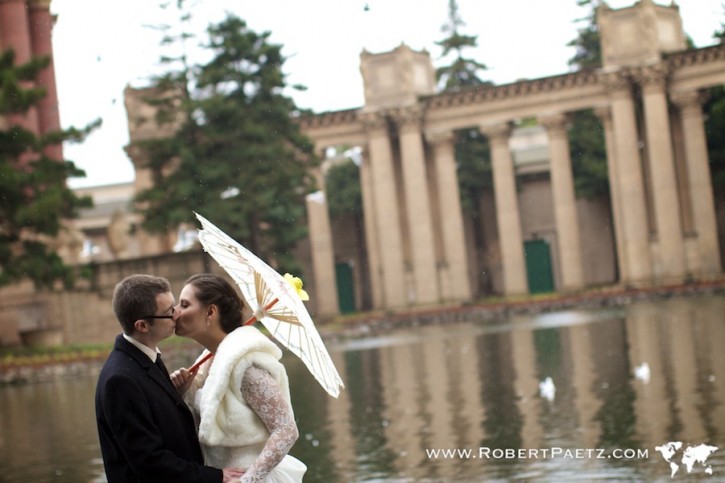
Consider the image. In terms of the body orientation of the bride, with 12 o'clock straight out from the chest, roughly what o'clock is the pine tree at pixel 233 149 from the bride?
The pine tree is roughly at 3 o'clock from the bride.

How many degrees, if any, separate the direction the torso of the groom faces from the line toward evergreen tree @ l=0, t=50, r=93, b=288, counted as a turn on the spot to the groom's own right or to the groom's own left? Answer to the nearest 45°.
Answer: approximately 90° to the groom's own left

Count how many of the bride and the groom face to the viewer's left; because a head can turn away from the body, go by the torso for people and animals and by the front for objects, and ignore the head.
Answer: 1

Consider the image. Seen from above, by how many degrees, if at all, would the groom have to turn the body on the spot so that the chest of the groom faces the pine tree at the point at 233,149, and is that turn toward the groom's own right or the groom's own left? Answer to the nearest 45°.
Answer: approximately 90° to the groom's own left

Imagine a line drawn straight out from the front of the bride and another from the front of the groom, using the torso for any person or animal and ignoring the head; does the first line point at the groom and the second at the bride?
yes

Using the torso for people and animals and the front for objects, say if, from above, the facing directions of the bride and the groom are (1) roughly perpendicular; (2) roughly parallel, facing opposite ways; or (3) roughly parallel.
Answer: roughly parallel, facing opposite ways

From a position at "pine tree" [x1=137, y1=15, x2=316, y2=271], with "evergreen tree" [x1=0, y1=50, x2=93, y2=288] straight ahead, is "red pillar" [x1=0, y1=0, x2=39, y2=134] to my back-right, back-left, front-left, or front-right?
front-right

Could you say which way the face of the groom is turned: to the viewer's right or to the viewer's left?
to the viewer's right

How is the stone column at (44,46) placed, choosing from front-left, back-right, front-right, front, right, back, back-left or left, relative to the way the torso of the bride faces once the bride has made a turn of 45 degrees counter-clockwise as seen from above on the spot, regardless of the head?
back-right

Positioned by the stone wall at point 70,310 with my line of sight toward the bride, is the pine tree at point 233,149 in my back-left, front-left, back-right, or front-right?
back-left

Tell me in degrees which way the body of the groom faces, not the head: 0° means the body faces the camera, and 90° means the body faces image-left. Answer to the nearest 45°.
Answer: approximately 270°

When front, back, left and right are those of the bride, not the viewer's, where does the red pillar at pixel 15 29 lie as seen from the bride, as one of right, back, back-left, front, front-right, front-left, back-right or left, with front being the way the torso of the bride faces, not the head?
right

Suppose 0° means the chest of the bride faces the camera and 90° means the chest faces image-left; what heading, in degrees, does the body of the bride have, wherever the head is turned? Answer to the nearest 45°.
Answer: approximately 90°
